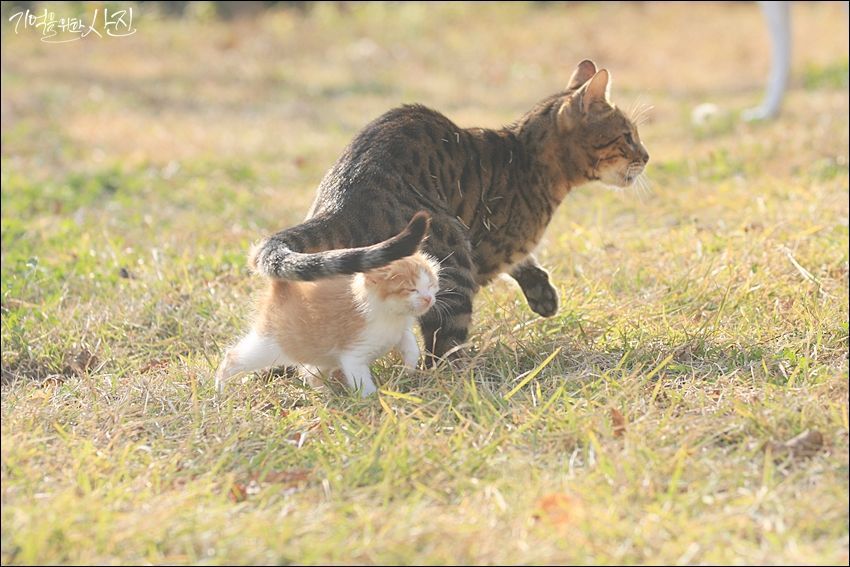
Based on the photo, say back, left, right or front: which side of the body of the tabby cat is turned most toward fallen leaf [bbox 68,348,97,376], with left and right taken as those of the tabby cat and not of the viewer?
back

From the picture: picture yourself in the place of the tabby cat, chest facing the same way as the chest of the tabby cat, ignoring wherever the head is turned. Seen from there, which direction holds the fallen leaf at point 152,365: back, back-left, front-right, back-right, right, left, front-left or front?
back

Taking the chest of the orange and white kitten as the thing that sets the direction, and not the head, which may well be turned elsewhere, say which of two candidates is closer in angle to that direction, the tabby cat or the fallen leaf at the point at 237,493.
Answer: the tabby cat

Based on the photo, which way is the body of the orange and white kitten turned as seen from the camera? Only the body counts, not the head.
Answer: to the viewer's right

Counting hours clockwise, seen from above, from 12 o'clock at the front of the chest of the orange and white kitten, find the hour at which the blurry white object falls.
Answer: The blurry white object is roughly at 10 o'clock from the orange and white kitten.

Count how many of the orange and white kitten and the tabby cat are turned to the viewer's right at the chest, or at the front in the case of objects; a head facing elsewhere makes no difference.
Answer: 2

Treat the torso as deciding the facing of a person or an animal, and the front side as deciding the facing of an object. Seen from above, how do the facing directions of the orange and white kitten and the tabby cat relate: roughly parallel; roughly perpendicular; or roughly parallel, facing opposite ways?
roughly parallel

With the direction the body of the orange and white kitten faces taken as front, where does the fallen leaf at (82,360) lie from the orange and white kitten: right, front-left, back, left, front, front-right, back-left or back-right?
back-left

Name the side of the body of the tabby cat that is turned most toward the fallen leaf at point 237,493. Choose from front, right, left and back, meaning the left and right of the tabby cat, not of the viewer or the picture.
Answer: right

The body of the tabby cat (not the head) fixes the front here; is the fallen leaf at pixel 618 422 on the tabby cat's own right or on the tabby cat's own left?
on the tabby cat's own right

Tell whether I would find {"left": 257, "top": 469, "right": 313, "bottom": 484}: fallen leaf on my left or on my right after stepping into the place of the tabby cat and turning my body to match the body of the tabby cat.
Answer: on my right

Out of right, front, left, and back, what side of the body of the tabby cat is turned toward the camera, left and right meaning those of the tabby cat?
right

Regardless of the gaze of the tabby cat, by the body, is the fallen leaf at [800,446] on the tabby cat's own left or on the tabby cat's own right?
on the tabby cat's own right
